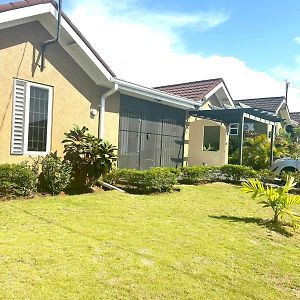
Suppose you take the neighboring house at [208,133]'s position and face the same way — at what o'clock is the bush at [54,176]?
The bush is roughly at 2 o'clock from the neighboring house.

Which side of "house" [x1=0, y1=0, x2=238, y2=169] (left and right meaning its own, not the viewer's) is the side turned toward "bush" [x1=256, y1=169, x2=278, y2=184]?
left

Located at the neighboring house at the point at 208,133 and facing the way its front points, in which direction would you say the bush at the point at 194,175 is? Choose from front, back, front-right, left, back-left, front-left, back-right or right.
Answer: front-right

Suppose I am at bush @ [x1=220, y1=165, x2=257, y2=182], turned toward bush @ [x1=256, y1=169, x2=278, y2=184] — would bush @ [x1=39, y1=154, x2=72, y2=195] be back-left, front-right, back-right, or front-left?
back-right

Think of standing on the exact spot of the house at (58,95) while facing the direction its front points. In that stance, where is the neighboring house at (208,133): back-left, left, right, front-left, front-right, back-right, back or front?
left

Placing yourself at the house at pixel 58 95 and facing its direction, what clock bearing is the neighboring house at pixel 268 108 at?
The neighboring house is roughly at 9 o'clock from the house.

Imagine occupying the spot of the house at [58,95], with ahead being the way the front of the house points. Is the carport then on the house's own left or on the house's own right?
on the house's own left

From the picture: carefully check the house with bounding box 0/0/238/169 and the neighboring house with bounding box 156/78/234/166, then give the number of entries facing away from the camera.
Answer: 0

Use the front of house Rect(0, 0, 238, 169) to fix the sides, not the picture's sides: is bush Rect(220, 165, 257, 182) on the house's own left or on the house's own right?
on the house's own left

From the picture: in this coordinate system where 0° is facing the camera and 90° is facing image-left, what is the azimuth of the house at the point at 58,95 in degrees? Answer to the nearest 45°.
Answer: approximately 315°
